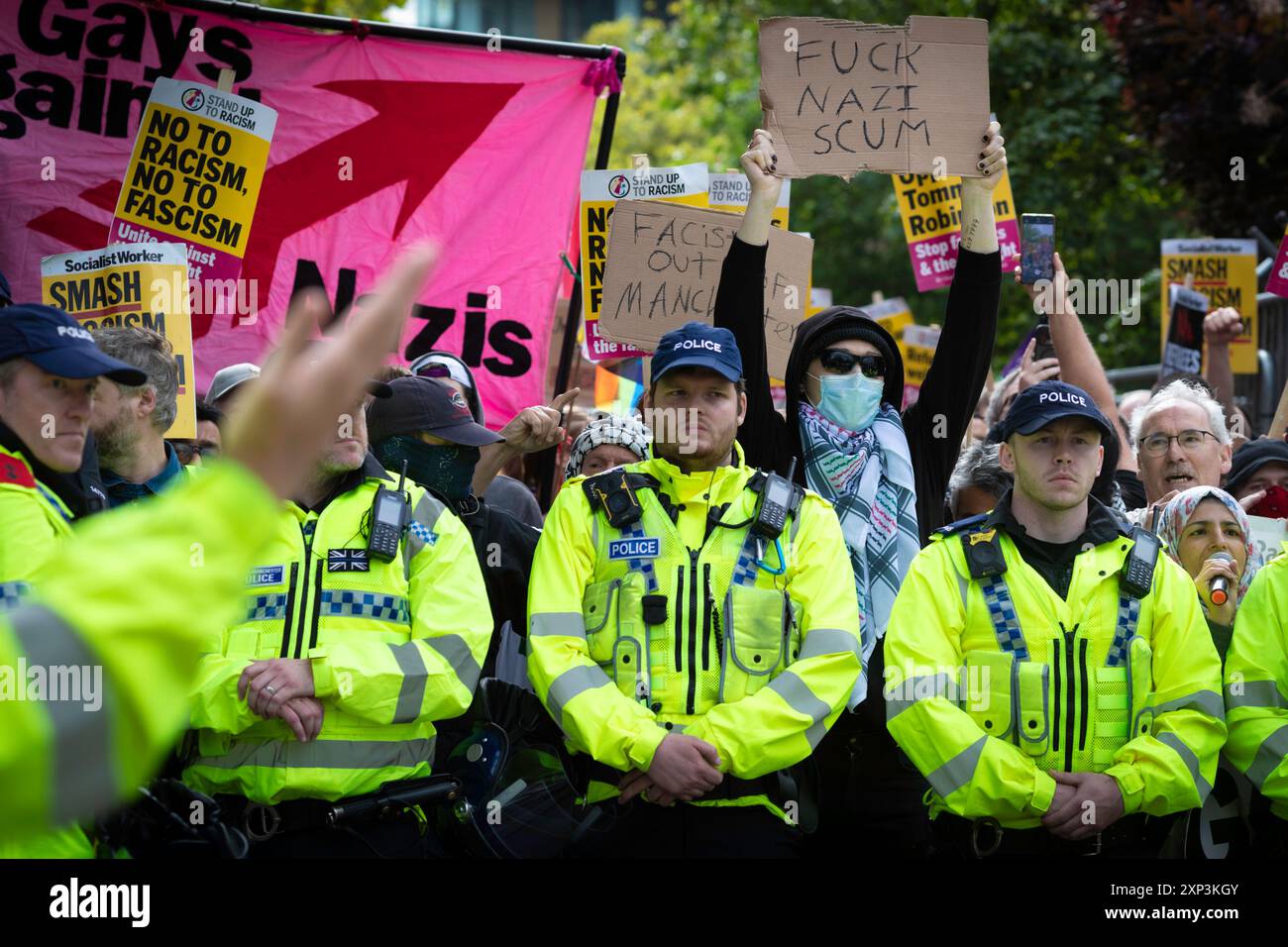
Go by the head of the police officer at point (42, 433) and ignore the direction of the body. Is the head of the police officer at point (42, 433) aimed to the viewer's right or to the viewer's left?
to the viewer's right

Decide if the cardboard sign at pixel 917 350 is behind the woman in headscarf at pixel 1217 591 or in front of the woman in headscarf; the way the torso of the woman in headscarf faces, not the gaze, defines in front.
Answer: behind

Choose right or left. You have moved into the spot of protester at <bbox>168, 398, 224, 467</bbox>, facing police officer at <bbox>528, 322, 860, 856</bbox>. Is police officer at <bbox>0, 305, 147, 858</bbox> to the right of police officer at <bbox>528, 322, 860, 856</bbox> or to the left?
right

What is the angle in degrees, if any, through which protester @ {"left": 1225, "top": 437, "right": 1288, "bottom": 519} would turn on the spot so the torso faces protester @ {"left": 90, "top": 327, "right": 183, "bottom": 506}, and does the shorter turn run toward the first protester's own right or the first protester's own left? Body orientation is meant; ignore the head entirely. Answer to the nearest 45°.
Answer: approximately 45° to the first protester's own right

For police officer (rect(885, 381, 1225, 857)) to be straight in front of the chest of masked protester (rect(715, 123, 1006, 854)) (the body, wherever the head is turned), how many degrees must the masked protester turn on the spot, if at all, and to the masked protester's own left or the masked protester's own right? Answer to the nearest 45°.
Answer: approximately 45° to the masked protester's own left

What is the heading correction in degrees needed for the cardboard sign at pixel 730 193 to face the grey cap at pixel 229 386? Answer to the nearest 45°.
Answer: approximately 45° to its right

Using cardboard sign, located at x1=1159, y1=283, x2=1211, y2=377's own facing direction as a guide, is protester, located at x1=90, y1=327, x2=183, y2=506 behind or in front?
in front

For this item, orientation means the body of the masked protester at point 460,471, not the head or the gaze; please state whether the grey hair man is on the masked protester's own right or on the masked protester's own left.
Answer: on the masked protester's own left
